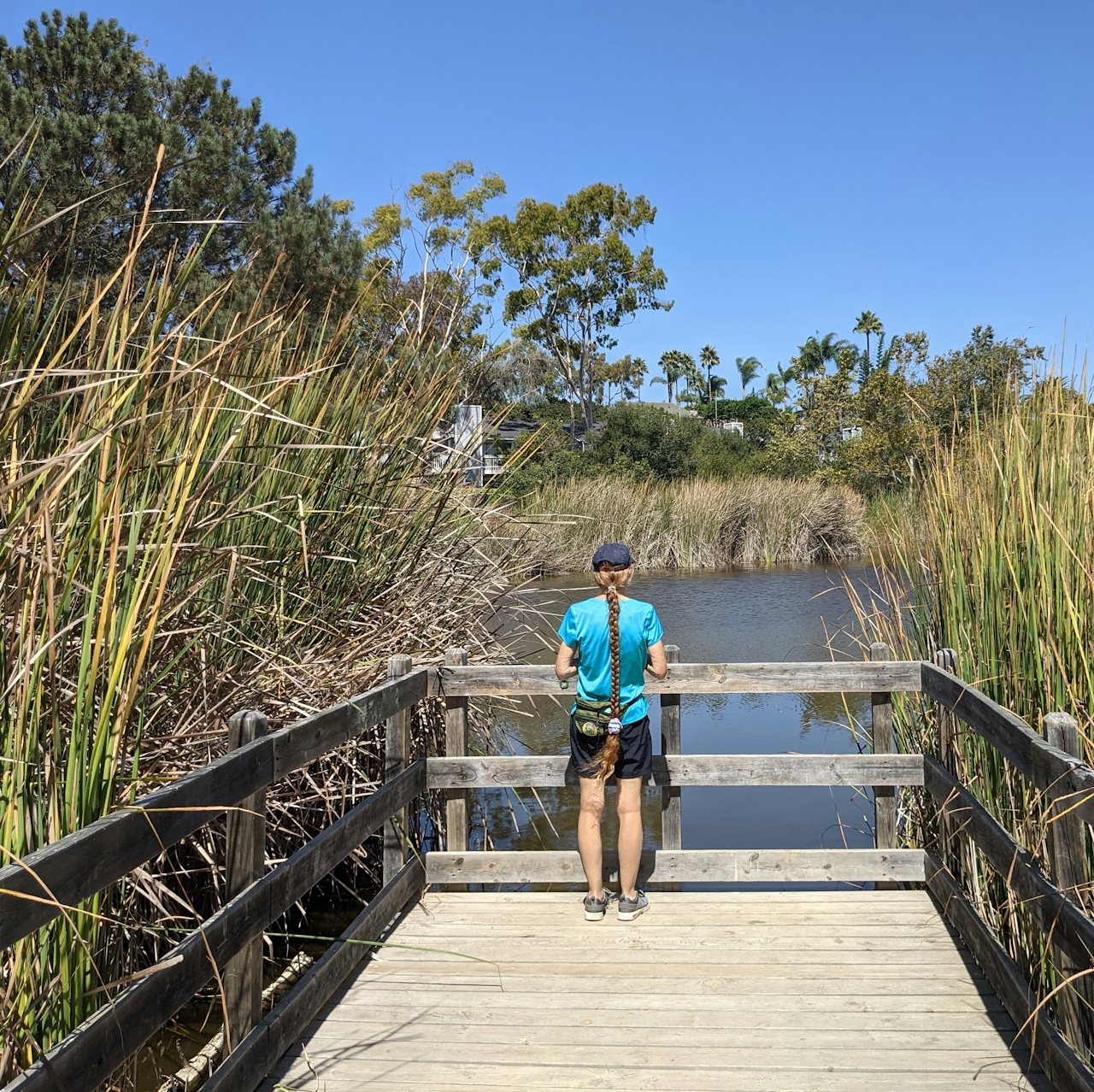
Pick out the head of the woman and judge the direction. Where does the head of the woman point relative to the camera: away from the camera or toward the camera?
away from the camera

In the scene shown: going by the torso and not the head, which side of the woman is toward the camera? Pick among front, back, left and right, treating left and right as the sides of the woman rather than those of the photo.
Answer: back

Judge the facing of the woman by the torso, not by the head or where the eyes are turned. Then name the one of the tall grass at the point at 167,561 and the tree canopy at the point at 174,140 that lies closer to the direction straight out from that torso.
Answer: the tree canopy

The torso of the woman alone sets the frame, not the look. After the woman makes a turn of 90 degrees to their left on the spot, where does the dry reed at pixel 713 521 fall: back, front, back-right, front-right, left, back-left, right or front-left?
right

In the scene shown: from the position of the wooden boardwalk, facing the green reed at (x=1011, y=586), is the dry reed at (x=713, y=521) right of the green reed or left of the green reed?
left

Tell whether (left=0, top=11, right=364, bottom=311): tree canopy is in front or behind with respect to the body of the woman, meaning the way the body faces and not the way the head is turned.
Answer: in front

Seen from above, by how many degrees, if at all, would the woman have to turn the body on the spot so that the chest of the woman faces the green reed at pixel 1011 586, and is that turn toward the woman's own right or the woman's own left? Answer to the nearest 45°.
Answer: approximately 90° to the woman's own right
